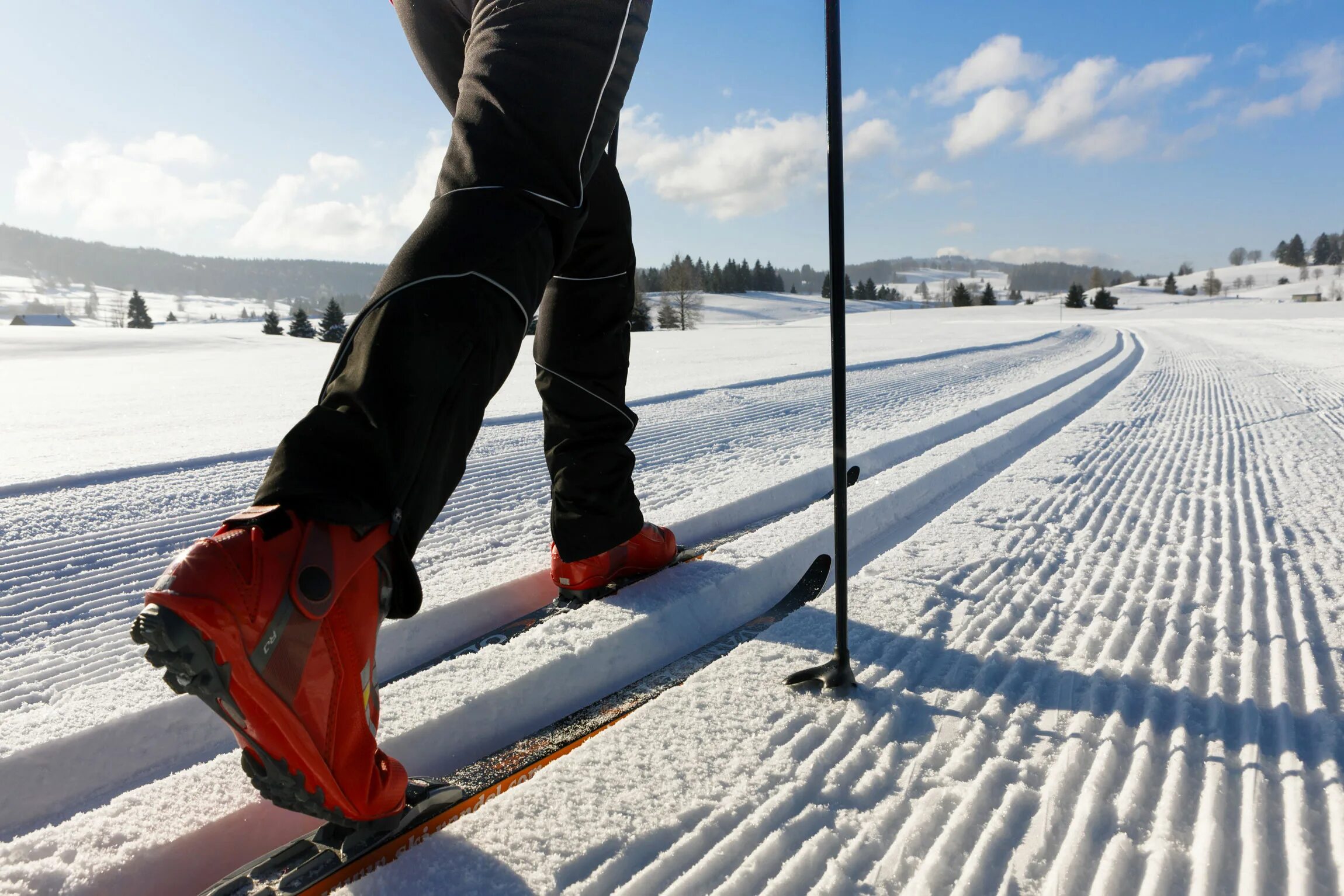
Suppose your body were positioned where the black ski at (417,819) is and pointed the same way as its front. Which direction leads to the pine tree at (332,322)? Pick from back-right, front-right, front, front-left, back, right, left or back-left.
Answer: front-left

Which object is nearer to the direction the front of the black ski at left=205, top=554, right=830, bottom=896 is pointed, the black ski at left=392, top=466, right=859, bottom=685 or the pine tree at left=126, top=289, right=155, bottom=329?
the black ski

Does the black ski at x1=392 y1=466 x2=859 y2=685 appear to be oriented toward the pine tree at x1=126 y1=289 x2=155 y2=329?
no

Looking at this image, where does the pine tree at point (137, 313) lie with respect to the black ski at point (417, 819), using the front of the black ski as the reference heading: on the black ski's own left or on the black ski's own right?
on the black ski's own left

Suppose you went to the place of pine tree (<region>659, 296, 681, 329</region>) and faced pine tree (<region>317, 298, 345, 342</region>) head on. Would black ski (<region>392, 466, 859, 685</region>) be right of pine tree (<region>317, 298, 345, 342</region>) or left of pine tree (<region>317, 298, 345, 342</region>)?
left

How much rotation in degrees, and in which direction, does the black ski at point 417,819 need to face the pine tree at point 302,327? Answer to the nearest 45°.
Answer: approximately 45° to its left

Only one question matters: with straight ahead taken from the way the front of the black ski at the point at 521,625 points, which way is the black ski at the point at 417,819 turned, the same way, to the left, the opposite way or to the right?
the same way

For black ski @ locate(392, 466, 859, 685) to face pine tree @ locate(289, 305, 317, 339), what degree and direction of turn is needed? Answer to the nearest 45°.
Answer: approximately 45° to its left

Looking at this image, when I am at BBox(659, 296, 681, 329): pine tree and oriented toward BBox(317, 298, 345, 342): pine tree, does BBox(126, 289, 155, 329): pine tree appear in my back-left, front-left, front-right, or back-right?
front-right

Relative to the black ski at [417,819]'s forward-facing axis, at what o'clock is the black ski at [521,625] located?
the black ski at [521,625] is roughly at 11 o'clock from the black ski at [417,819].

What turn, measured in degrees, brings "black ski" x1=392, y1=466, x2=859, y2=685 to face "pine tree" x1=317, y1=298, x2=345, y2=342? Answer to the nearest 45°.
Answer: approximately 45° to its left

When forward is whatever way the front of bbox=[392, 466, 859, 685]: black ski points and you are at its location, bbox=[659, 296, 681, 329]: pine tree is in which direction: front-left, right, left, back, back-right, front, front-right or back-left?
front-left

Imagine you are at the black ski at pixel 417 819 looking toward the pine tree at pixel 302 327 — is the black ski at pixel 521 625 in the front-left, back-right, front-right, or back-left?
front-right

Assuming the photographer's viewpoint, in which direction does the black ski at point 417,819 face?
facing away from the viewer and to the right of the viewer

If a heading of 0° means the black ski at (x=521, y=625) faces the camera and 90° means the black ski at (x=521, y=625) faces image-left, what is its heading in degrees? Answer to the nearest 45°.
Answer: approximately 225°

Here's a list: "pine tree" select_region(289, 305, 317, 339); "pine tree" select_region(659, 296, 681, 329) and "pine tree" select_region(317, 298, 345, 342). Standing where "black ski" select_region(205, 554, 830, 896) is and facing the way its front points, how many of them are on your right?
0
